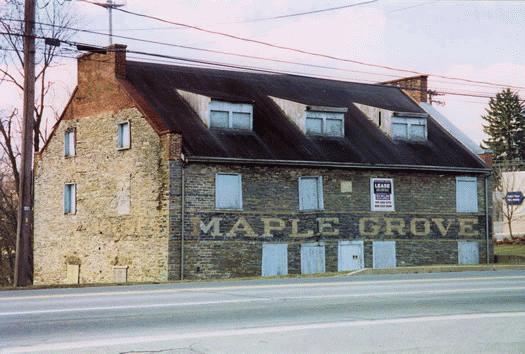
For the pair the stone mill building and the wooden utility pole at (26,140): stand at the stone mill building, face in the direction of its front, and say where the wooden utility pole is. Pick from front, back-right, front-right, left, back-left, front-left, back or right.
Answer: right
